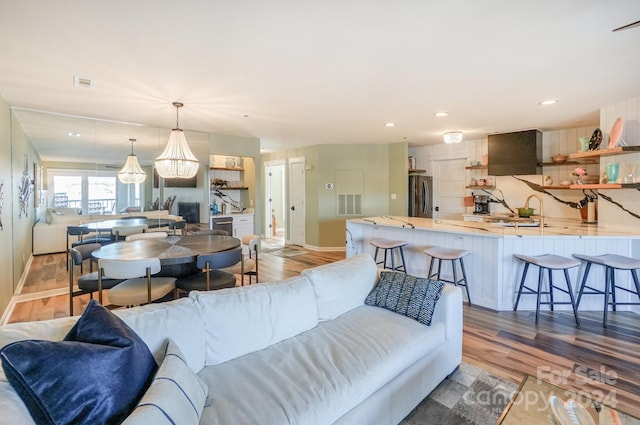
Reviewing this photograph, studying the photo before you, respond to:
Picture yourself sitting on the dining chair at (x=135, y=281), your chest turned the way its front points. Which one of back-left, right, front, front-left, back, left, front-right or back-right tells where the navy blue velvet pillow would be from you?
back-right

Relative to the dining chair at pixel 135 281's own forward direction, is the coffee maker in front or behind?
in front

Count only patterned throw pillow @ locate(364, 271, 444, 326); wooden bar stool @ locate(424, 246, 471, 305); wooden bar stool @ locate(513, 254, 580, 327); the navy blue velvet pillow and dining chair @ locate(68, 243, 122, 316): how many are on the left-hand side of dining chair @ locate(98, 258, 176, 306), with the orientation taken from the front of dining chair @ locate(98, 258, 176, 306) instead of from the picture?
1

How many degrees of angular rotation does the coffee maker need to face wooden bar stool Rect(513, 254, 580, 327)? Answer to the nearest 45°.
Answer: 0° — it already faces it

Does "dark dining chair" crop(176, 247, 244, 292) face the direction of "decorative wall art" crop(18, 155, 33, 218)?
yes

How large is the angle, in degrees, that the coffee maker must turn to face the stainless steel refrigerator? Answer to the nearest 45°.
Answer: approximately 90° to its right

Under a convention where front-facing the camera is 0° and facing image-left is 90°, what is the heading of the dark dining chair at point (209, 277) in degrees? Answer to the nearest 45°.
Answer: approximately 135°

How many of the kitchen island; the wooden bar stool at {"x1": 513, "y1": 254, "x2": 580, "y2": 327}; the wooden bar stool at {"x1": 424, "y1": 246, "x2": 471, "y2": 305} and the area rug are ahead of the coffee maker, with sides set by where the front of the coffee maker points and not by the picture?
4

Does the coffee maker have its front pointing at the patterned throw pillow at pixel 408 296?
yes

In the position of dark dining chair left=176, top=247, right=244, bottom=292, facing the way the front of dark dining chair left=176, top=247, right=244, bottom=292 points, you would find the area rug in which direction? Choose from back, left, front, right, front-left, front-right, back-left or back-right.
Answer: back
